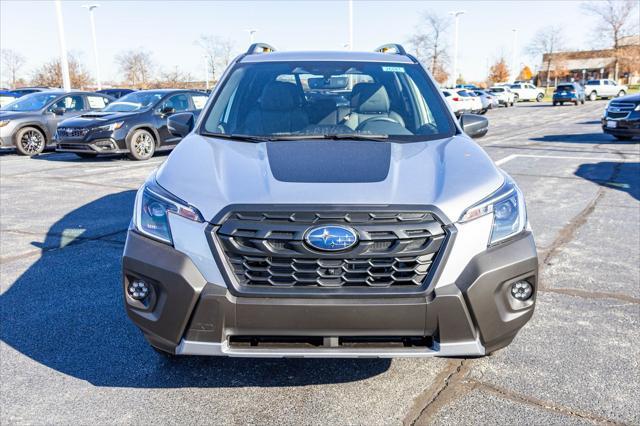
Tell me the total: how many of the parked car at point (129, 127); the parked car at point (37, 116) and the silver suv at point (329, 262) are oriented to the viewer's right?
0

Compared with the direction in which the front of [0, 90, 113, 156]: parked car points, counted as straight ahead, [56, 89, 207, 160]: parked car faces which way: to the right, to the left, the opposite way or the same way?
the same way

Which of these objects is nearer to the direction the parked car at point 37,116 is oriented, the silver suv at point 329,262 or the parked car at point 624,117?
the silver suv

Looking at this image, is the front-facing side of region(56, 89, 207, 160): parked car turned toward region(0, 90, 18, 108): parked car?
no

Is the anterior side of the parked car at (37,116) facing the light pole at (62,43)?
no

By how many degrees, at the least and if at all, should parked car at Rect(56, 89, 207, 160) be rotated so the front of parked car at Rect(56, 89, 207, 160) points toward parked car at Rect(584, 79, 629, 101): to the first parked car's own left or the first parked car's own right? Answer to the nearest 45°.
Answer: approximately 180°

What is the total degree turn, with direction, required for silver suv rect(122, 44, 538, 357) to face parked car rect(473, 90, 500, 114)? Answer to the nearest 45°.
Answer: approximately 180°

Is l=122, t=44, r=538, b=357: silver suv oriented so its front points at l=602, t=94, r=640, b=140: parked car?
no

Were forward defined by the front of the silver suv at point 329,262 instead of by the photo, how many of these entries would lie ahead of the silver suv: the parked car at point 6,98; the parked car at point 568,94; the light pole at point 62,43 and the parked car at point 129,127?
0
